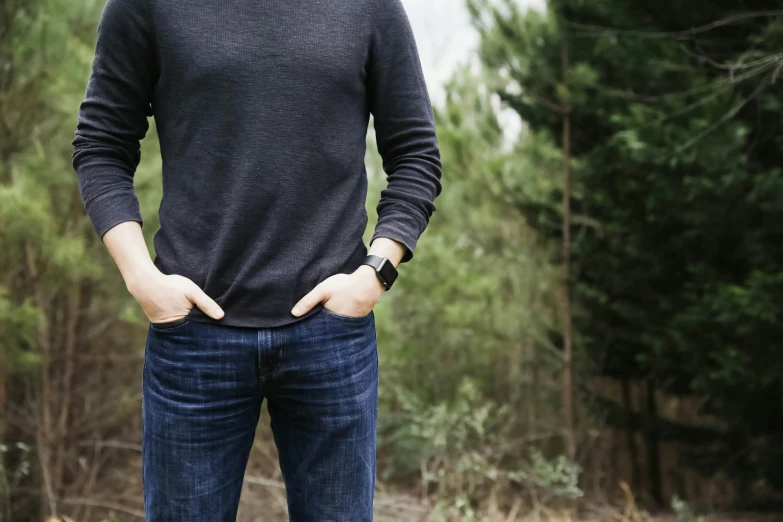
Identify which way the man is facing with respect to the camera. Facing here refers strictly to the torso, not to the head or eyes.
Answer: toward the camera

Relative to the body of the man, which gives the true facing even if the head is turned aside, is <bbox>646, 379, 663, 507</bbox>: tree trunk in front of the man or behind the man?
behind

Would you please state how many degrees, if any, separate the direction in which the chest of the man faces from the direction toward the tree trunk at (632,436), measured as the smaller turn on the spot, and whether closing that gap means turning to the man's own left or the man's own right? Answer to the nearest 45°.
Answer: approximately 135° to the man's own left

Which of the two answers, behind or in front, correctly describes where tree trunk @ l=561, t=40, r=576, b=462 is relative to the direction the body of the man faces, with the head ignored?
behind
